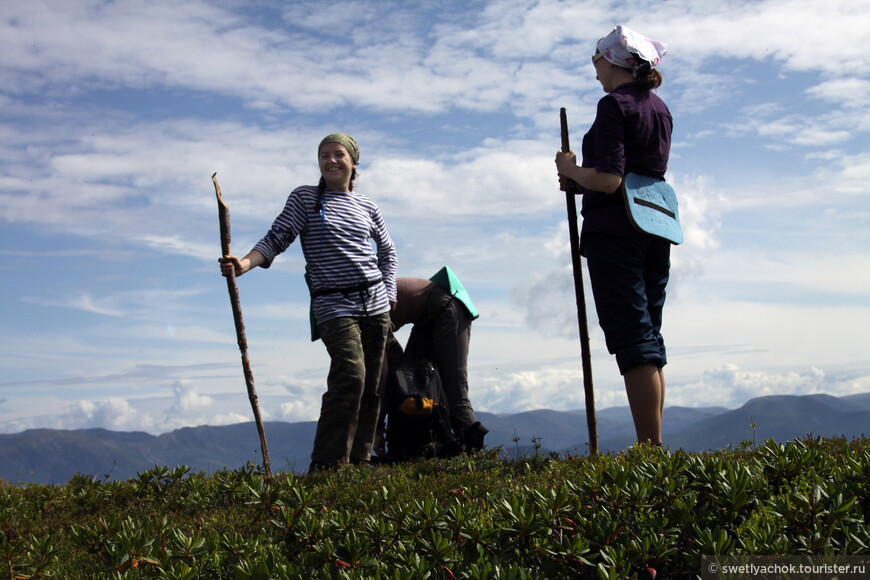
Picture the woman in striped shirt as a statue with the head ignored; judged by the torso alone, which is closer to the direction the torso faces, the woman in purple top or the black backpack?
the woman in purple top

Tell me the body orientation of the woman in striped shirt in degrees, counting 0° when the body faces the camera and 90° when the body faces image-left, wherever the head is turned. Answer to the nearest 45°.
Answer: approximately 0°

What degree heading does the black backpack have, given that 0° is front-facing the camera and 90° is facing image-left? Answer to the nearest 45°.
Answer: approximately 0°

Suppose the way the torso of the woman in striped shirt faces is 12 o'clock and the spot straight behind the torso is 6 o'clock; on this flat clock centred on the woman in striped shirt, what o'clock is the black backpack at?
The black backpack is roughly at 7 o'clock from the woman in striped shirt.

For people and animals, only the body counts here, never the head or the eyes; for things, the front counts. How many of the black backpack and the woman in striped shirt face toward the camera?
2
